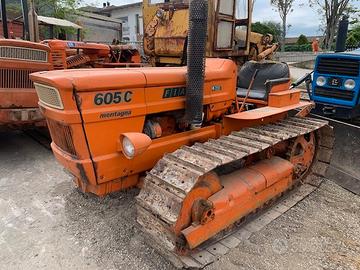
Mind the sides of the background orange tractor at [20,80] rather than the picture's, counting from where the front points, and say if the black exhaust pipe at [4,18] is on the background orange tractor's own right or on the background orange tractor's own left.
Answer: on the background orange tractor's own right

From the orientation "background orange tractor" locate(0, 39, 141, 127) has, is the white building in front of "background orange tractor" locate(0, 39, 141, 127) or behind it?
behind

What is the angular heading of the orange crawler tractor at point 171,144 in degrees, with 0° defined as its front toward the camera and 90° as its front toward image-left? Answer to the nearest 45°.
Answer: approximately 45°

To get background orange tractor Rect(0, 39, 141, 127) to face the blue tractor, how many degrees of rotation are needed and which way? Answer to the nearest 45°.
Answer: approximately 135° to its left

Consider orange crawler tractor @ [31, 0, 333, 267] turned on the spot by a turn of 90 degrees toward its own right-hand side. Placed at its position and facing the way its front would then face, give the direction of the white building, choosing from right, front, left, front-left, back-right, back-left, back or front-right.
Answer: front-right

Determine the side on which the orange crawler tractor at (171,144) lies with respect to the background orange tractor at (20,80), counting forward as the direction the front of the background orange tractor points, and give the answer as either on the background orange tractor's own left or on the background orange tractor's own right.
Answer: on the background orange tractor's own left

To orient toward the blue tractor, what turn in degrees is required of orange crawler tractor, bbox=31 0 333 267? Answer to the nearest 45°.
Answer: approximately 180°

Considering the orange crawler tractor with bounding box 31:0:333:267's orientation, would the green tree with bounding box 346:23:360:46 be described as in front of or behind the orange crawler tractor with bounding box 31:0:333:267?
behind
